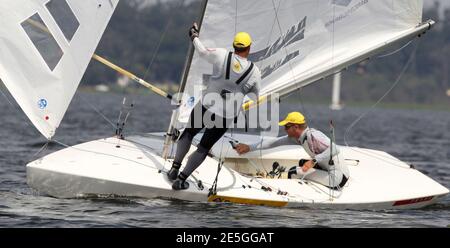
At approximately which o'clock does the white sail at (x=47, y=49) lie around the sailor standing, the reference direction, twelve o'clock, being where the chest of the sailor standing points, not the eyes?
The white sail is roughly at 9 o'clock from the sailor standing.

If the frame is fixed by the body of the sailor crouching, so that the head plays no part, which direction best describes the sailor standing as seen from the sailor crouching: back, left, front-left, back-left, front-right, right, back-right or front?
front-left

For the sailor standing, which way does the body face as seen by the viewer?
away from the camera

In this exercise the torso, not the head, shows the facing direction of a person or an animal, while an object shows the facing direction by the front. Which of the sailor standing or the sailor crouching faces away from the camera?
the sailor standing

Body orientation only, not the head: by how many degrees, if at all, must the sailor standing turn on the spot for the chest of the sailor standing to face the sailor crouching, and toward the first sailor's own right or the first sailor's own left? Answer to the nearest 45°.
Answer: approximately 45° to the first sailor's own right

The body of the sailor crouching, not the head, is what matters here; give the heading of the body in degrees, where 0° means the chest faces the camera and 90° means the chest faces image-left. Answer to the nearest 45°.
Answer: approximately 90°

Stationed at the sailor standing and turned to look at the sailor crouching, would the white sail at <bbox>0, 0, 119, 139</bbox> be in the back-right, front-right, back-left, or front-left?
back-left

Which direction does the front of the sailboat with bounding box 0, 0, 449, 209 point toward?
to the viewer's left

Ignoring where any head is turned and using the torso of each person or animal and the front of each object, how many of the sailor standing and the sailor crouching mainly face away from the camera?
1

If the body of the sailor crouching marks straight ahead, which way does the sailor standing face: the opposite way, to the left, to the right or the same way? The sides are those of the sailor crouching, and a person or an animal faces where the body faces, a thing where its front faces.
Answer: to the right
